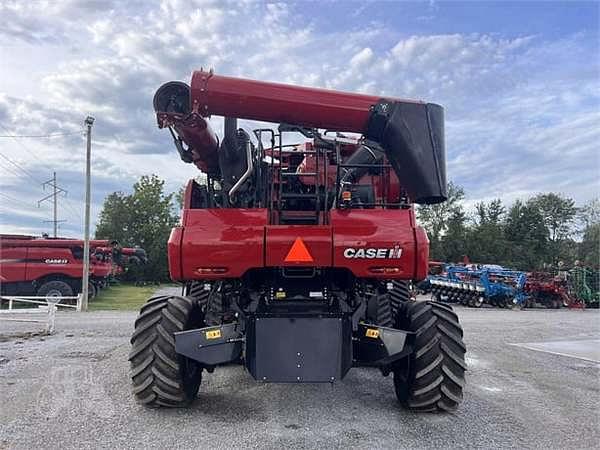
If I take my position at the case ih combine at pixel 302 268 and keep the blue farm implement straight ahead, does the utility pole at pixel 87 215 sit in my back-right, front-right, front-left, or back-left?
front-left

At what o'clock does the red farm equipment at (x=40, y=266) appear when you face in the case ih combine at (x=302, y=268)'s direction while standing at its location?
The red farm equipment is roughly at 11 o'clock from the case ih combine.

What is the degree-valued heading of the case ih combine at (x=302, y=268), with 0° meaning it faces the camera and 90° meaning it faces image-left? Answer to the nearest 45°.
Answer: approximately 180°

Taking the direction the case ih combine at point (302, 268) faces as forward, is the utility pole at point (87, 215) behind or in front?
in front

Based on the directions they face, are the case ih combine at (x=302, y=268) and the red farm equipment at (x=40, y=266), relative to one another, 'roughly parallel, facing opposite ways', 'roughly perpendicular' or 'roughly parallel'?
roughly perpendicular

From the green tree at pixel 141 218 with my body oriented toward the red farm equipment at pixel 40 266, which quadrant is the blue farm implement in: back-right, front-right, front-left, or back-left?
front-left

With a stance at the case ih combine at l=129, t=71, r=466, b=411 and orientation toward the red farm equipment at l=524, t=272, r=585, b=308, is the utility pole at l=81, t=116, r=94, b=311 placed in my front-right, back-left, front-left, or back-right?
front-left

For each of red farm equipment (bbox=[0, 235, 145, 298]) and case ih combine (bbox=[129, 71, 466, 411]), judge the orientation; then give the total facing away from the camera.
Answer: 1

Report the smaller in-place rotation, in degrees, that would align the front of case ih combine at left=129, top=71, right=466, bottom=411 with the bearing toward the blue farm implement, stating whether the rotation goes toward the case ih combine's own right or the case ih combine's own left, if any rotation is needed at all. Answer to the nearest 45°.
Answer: approximately 45° to the case ih combine's own right

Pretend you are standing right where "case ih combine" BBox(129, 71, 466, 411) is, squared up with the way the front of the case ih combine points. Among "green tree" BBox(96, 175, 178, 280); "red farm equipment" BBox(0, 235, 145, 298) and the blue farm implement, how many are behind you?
0

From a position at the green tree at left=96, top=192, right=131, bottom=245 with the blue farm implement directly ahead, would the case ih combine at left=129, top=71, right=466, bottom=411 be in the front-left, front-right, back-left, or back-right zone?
front-right

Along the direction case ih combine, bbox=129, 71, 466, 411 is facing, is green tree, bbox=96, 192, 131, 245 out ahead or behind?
ahead
